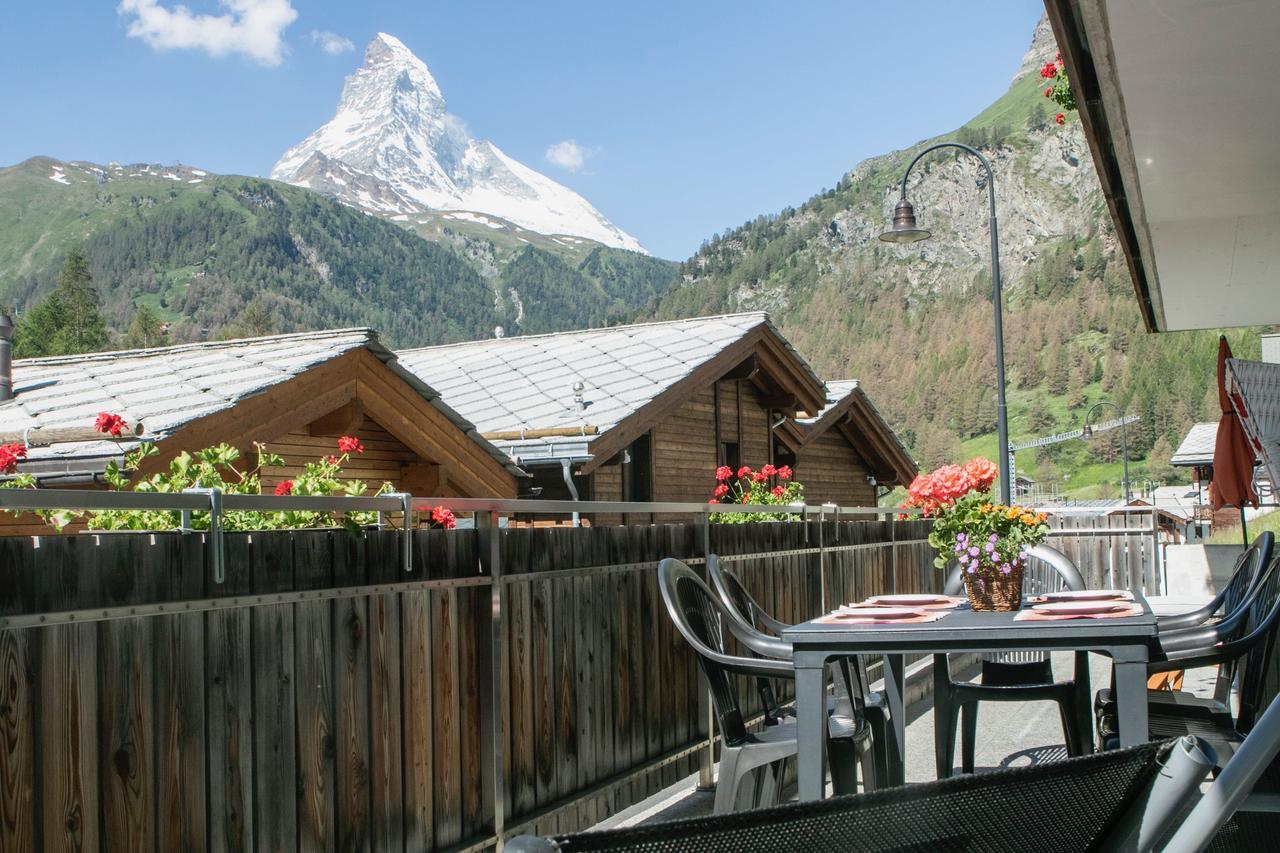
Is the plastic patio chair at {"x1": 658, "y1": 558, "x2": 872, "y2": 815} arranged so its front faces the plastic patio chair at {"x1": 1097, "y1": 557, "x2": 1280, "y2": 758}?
yes

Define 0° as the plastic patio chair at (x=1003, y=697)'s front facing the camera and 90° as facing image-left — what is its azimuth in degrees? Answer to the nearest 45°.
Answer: approximately 0°

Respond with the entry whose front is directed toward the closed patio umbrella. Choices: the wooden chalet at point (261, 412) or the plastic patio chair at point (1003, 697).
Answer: the wooden chalet

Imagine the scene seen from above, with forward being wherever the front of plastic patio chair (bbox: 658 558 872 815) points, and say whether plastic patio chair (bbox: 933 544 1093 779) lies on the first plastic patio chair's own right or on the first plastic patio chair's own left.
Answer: on the first plastic patio chair's own left

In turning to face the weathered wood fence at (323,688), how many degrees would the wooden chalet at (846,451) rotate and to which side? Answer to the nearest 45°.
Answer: approximately 45° to its right

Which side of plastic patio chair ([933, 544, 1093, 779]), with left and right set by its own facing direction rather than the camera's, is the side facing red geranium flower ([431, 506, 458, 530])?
right

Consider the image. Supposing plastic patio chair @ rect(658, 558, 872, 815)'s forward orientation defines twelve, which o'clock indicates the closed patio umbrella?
The closed patio umbrella is roughly at 10 o'clock from the plastic patio chair.

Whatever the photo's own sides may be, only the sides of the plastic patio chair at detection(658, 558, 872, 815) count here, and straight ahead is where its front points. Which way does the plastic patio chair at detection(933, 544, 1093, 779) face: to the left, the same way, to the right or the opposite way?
to the right

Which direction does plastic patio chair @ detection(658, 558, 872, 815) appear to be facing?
to the viewer's right

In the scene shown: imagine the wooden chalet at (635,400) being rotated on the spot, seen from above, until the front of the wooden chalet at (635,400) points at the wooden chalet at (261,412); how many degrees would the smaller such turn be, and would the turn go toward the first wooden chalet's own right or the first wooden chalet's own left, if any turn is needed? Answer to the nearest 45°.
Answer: approximately 90° to the first wooden chalet's own right

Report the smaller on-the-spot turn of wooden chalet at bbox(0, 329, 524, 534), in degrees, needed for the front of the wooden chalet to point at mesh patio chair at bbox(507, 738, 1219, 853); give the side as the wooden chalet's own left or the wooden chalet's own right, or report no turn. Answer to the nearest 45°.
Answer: approximately 45° to the wooden chalet's own right
